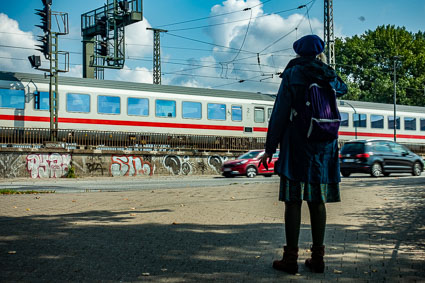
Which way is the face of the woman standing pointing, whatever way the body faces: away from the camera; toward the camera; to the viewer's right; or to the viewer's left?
away from the camera

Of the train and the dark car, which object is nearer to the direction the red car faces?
the train

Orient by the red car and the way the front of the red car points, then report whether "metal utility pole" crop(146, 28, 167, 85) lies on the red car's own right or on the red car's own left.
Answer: on the red car's own right

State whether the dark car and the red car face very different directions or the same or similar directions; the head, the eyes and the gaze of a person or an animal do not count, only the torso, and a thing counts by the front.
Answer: very different directions
